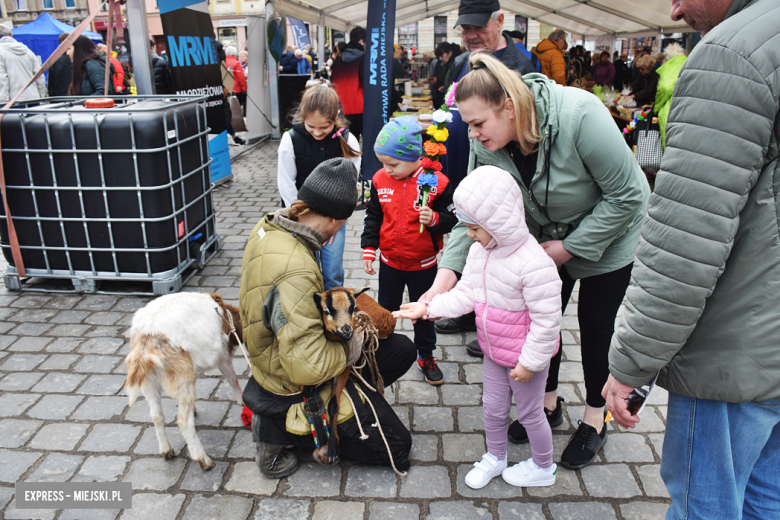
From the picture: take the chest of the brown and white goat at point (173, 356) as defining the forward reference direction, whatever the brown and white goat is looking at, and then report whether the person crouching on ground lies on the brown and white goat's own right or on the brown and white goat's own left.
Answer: on the brown and white goat's own right

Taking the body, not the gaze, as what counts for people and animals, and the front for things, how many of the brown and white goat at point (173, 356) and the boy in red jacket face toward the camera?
1

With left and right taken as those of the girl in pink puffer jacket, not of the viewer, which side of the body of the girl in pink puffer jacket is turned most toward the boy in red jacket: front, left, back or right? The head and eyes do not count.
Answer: right

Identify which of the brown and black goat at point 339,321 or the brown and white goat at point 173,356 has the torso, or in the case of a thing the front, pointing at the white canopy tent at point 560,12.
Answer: the brown and white goat at point 173,356

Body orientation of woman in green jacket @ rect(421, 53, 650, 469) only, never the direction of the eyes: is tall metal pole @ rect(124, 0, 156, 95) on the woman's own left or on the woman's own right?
on the woman's own right

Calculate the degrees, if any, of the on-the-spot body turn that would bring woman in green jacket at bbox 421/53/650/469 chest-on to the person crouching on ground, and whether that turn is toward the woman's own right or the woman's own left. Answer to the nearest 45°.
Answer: approximately 45° to the woman's own right

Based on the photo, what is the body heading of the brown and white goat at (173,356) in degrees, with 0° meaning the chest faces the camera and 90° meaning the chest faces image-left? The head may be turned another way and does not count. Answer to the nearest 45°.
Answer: approximately 225°

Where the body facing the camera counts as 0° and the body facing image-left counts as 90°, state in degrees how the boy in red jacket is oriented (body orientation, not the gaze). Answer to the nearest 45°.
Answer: approximately 0°

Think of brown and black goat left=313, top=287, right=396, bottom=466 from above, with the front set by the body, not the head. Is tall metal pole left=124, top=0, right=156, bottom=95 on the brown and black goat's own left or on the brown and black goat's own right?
on the brown and black goat's own right

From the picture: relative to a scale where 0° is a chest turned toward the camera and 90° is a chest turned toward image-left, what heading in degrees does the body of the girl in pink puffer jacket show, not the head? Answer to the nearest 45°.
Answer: approximately 45°

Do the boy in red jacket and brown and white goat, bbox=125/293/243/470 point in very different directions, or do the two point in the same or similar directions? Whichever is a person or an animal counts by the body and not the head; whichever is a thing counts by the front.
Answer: very different directions

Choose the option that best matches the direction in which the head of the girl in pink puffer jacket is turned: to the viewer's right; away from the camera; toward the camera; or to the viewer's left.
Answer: to the viewer's left

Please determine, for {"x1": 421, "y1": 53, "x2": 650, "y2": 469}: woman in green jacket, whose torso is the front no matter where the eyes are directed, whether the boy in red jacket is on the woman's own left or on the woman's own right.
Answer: on the woman's own right

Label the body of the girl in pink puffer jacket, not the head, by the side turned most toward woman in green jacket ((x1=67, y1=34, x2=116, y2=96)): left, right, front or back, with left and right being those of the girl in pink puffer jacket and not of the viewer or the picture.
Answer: right
